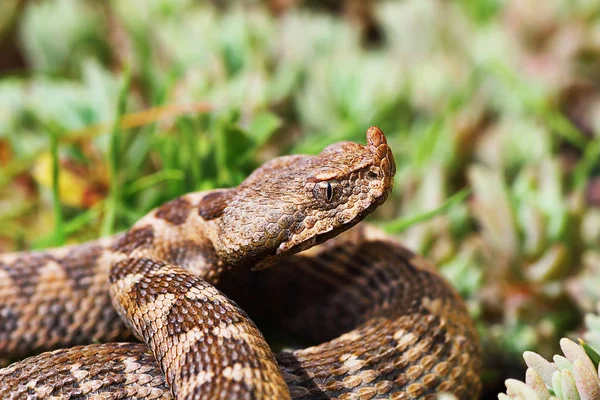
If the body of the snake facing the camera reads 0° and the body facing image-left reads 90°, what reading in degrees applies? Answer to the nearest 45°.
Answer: approximately 270°
